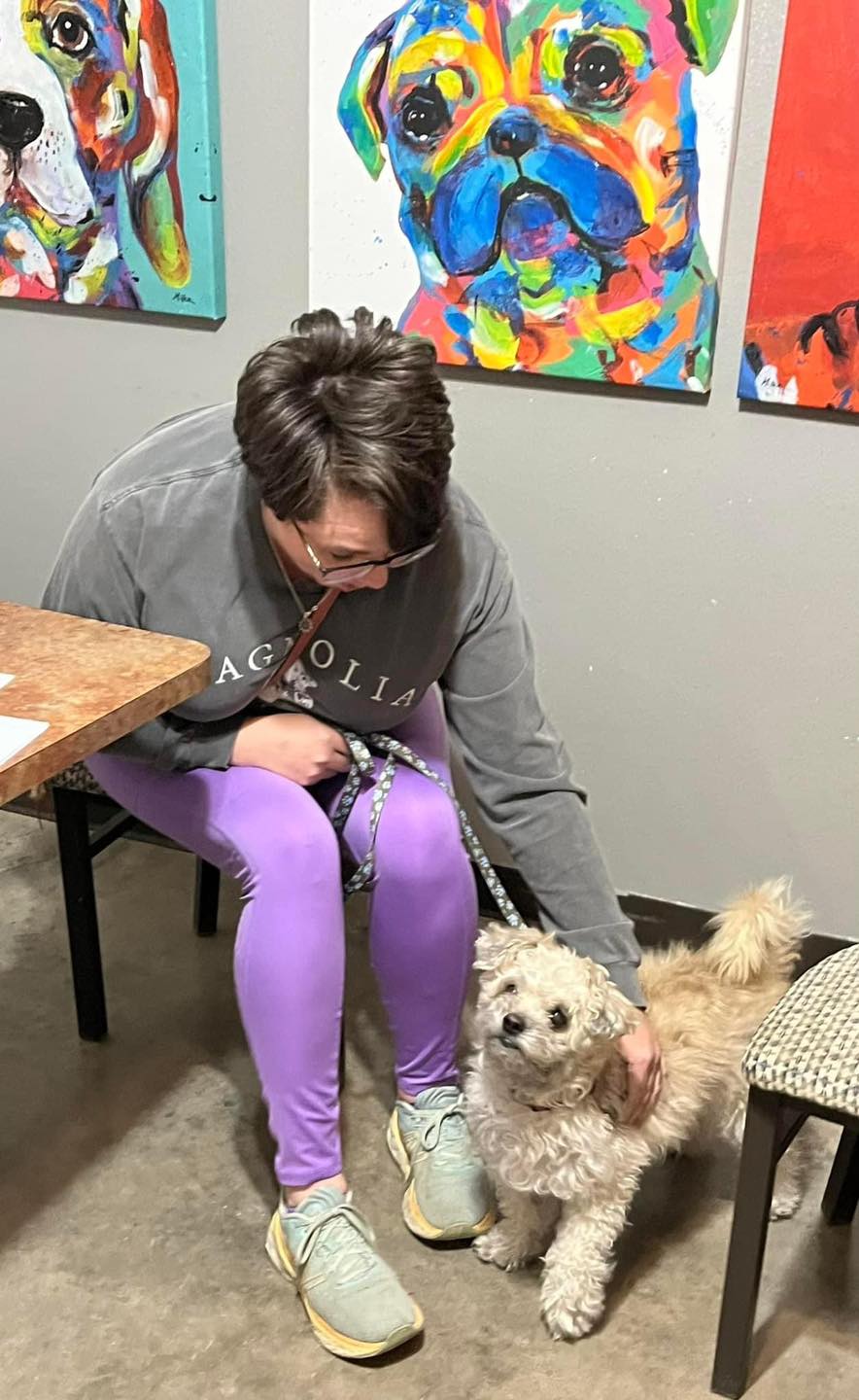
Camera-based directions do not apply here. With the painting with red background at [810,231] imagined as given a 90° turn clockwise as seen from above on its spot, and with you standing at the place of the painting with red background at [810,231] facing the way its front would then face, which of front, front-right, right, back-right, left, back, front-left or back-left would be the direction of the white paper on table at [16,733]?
front-left

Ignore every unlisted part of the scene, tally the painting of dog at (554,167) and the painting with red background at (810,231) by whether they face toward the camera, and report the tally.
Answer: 2

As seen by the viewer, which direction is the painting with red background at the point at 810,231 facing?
toward the camera

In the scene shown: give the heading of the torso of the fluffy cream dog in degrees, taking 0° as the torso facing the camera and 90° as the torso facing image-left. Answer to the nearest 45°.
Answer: approximately 45°

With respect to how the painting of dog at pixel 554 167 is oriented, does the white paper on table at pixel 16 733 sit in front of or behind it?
in front

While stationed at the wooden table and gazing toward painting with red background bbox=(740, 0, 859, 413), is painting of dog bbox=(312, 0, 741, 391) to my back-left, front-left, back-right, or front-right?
front-left

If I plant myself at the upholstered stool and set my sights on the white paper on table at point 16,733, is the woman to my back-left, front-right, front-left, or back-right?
front-right

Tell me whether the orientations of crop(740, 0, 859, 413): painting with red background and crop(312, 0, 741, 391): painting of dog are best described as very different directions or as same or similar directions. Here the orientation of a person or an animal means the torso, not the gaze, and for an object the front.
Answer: same or similar directions

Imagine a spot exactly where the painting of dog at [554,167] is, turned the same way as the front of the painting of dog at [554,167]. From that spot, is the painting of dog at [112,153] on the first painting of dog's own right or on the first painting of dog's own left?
on the first painting of dog's own right

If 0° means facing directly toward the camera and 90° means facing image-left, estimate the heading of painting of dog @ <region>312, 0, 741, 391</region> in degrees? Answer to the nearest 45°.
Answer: approximately 0°
